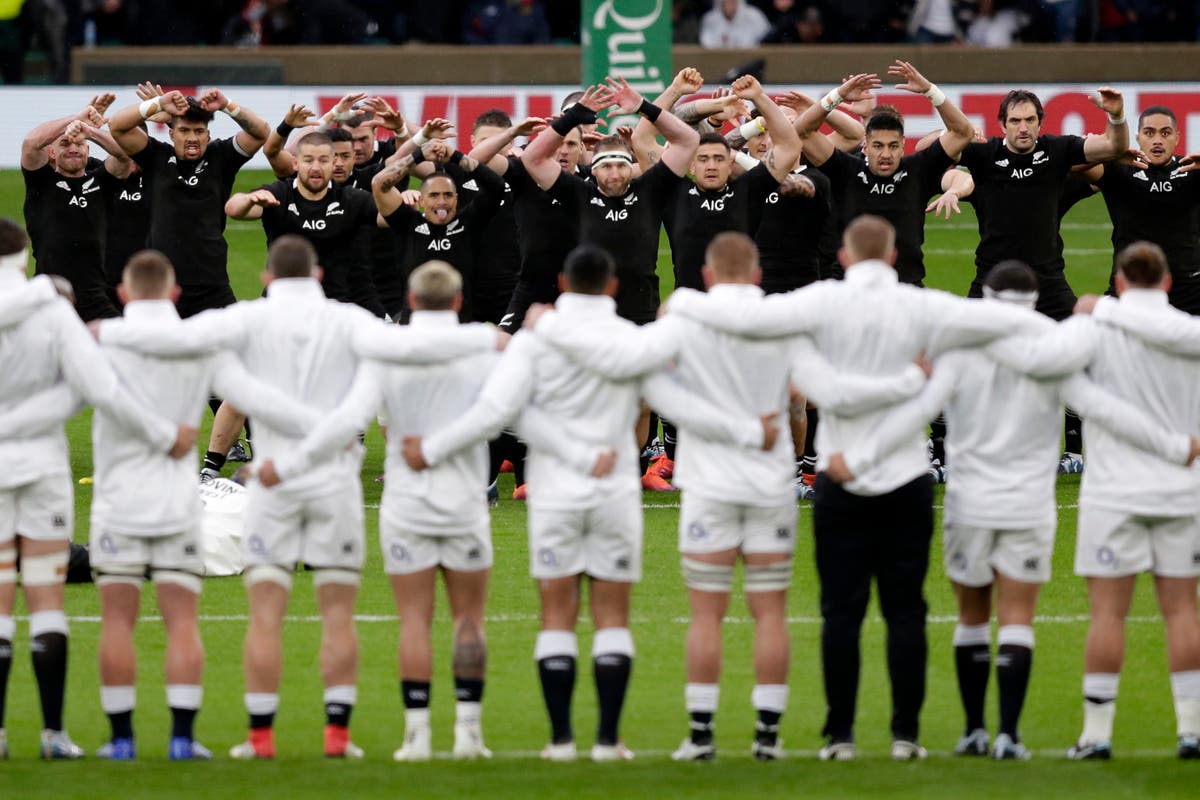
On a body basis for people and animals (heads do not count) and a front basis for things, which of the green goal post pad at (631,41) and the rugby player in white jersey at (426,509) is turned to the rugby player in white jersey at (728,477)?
the green goal post pad

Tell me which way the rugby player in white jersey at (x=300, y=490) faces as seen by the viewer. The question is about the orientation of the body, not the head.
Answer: away from the camera

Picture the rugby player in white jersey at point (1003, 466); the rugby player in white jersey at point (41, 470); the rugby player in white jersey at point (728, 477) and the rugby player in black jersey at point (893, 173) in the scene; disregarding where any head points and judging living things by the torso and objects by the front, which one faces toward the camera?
the rugby player in black jersey

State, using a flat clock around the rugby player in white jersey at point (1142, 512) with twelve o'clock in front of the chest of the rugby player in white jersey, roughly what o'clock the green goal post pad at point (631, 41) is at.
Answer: The green goal post pad is roughly at 11 o'clock from the rugby player in white jersey.

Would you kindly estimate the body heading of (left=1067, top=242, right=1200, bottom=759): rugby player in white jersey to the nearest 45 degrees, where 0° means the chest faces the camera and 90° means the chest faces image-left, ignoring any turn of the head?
approximately 180°

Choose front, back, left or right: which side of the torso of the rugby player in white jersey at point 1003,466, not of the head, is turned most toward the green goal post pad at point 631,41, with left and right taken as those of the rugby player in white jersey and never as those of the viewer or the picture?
front

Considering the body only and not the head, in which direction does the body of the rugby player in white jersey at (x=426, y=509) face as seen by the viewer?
away from the camera

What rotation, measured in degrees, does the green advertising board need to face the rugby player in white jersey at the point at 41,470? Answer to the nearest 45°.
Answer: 0° — it already faces them

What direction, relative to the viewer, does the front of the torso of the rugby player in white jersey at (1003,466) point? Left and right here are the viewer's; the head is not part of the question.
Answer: facing away from the viewer

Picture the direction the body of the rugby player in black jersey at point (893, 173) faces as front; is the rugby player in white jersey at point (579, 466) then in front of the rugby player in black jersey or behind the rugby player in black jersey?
in front

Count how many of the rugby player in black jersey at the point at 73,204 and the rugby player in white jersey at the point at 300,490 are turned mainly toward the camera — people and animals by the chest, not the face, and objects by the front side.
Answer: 1

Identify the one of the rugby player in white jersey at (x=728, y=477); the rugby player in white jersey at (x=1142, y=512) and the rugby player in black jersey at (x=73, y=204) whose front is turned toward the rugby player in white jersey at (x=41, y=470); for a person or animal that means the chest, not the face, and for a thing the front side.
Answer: the rugby player in black jersey

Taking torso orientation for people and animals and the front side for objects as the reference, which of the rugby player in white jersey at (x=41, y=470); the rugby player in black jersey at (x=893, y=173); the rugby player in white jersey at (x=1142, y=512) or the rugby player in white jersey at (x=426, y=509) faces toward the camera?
the rugby player in black jersey

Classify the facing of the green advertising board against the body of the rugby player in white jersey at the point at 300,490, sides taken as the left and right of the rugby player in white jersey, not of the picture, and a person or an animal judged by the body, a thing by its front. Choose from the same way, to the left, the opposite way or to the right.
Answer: the opposite way

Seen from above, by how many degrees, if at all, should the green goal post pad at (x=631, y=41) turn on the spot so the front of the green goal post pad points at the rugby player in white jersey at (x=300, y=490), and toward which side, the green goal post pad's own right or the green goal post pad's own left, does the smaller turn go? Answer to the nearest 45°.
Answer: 0° — it already faces them

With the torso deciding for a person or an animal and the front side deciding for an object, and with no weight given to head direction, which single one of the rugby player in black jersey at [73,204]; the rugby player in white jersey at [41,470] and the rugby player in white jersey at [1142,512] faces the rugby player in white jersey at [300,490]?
the rugby player in black jersey

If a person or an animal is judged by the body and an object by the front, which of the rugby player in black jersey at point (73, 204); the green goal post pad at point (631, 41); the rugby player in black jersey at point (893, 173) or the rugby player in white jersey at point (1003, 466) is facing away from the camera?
the rugby player in white jersey
